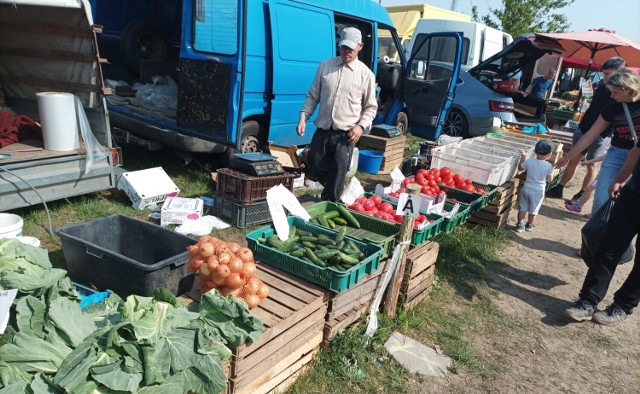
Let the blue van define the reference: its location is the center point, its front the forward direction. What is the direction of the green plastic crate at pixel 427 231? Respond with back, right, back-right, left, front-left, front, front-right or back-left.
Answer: right

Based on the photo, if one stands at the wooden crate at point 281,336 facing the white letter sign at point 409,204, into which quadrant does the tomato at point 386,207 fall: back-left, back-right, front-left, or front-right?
front-left

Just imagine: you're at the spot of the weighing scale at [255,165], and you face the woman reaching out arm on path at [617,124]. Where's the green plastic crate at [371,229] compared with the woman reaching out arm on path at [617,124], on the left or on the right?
right

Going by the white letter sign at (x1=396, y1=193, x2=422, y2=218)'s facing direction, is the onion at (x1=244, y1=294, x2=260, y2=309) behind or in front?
in front

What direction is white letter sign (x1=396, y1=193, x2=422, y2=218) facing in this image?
toward the camera

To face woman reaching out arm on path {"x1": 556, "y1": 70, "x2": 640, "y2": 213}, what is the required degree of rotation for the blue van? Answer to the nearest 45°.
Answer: approximately 90° to its right

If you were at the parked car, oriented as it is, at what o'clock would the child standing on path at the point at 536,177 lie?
The child standing on path is roughly at 7 o'clock from the parked car.

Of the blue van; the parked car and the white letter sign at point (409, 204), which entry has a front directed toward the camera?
the white letter sign

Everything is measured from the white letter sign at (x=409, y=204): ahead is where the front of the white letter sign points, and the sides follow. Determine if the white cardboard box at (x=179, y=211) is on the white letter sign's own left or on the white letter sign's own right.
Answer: on the white letter sign's own right

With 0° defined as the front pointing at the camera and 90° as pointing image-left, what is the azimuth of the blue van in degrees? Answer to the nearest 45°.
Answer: approximately 225°

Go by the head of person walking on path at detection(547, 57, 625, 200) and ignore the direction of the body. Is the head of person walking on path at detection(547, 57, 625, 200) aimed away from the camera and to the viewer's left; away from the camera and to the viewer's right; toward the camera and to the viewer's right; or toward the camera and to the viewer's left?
toward the camera and to the viewer's left

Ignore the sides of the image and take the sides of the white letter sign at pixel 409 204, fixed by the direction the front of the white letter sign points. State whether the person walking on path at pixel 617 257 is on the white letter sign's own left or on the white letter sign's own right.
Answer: on the white letter sign's own left

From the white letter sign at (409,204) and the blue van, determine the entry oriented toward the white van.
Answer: the blue van
